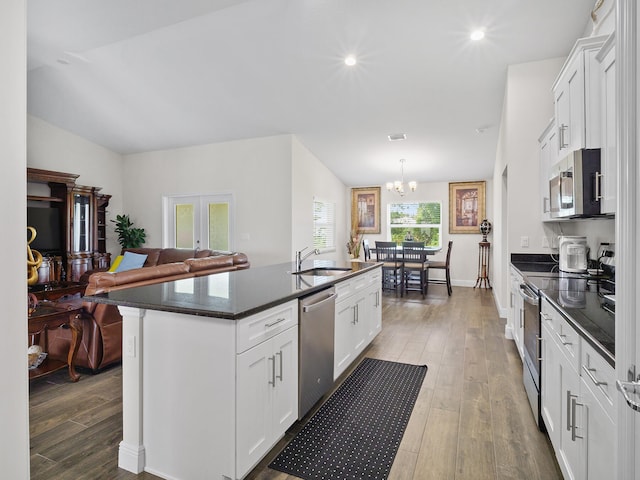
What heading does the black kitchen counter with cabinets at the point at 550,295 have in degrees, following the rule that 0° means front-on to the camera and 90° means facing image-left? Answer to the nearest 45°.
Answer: approximately 90°

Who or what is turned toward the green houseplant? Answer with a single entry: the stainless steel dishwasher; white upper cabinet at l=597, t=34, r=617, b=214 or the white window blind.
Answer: the white upper cabinet

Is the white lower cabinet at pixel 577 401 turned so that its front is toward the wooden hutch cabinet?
yes

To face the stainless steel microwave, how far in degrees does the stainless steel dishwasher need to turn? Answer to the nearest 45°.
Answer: approximately 45° to its left

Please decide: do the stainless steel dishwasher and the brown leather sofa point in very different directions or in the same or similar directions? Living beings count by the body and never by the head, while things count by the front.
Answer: very different directions

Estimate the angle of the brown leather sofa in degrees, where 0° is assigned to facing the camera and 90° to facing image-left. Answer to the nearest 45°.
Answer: approximately 135°

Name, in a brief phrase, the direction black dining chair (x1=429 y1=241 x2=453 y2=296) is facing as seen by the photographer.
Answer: facing to the left of the viewer

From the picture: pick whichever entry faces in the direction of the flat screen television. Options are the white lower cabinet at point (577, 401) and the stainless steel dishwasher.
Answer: the white lower cabinet

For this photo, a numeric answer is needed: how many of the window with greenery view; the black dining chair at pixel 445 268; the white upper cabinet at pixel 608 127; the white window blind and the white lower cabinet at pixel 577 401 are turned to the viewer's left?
3

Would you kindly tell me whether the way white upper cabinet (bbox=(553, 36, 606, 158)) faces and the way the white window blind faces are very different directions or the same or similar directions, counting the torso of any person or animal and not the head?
very different directions

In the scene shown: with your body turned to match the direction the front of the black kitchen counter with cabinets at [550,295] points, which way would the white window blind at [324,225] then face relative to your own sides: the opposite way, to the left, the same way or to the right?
the opposite way

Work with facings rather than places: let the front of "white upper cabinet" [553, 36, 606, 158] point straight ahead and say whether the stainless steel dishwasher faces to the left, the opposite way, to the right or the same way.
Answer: the opposite way

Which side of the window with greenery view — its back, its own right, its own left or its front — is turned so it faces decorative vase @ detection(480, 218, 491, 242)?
left

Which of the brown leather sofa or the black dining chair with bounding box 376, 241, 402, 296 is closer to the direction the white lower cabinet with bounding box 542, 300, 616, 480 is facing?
the brown leather sofa

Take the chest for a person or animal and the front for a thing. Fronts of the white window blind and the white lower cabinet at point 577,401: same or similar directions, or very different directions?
very different directions

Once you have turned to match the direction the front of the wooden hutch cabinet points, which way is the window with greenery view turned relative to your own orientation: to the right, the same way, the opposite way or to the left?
to the right
